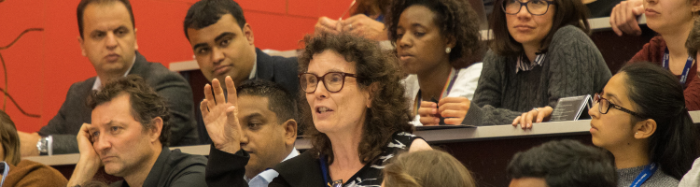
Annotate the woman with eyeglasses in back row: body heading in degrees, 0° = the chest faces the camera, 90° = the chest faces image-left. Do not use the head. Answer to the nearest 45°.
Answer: approximately 45°

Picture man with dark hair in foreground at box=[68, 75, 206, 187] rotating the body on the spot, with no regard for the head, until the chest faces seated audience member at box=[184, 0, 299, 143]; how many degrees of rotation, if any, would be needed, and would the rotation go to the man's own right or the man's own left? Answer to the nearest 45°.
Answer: approximately 180°

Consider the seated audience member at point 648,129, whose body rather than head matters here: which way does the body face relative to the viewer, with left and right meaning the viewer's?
facing to the left of the viewer

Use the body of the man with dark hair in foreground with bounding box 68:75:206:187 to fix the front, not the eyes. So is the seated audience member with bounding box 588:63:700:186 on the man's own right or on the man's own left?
on the man's own left

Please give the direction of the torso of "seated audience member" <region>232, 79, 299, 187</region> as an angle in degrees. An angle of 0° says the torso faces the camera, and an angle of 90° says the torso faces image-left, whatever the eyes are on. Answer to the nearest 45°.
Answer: approximately 45°

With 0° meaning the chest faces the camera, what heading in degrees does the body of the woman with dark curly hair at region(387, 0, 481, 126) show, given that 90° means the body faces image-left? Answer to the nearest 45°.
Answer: approximately 45°

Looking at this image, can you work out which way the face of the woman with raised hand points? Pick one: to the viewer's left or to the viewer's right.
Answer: to the viewer's left

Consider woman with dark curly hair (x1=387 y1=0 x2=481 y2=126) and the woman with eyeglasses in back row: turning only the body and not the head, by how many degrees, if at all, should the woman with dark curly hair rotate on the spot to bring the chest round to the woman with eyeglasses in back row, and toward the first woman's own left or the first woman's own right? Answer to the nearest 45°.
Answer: approximately 90° to the first woman's own left

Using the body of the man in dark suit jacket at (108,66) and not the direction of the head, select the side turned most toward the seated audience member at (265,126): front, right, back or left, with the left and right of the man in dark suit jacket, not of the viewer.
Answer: left

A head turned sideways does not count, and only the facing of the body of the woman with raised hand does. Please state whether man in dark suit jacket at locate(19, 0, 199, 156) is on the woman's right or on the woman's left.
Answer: on the woman's right
